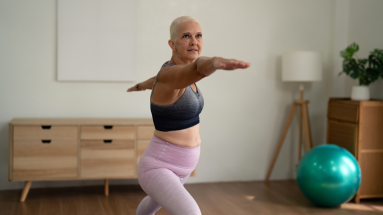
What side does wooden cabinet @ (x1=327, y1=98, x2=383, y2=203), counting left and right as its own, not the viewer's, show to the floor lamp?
right

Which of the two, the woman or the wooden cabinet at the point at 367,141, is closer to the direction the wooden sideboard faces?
the woman

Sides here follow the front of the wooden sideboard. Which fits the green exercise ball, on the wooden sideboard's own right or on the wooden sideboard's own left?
on the wooden sideboard's own left

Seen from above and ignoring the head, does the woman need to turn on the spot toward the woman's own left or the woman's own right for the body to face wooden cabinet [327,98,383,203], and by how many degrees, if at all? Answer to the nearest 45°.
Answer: approximately 90° to the woman's own left

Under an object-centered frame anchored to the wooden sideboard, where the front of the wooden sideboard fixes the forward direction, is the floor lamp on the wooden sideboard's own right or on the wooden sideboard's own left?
on the wooden sideboard's own left

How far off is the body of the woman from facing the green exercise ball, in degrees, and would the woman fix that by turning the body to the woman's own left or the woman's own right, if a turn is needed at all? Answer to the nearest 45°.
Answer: approximately 90° to the woman's own left

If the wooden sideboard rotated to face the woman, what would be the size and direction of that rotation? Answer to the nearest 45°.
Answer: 0° — it already faces them

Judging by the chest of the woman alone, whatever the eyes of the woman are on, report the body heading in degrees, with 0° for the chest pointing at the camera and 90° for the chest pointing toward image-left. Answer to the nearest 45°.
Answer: approximately 315°

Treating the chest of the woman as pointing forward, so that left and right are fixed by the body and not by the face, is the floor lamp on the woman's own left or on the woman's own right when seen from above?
on the woman's own left

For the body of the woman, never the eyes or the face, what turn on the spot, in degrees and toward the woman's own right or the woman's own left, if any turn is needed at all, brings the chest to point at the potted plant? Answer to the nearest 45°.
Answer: approximately 90° to the woman's own left

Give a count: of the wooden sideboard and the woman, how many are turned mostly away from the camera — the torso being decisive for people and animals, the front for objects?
0

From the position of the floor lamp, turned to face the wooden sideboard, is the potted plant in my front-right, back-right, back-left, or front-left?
back-left
